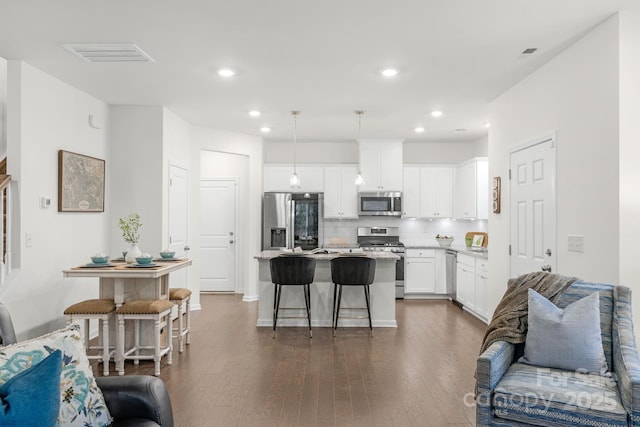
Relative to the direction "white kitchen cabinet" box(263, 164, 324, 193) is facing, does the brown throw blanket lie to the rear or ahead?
ahead

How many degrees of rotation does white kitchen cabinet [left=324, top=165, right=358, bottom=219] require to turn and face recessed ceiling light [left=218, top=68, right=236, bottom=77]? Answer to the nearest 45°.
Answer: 0° — it already faces it

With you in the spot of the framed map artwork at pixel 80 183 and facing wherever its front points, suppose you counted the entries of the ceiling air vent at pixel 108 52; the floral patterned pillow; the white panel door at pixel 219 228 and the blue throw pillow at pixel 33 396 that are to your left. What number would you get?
1

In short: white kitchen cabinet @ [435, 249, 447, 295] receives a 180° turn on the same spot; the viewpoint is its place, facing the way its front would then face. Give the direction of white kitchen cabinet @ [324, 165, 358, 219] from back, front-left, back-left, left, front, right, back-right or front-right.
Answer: left

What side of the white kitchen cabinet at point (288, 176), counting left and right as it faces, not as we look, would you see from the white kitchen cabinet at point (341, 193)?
left

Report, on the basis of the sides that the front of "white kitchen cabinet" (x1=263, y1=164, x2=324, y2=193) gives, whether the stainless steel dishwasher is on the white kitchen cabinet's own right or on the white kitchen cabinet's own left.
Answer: on the white kitchen cabinet's own left

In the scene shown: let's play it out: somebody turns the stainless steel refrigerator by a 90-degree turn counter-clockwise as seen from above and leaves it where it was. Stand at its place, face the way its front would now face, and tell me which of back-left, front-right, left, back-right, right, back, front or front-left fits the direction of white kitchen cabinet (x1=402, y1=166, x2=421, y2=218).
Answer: front

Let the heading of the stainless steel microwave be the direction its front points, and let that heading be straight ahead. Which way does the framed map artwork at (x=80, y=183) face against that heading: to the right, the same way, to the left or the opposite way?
to the left

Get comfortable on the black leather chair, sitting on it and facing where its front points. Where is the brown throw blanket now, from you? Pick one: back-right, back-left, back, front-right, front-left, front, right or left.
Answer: front-left

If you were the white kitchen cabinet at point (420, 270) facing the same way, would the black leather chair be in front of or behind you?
in front

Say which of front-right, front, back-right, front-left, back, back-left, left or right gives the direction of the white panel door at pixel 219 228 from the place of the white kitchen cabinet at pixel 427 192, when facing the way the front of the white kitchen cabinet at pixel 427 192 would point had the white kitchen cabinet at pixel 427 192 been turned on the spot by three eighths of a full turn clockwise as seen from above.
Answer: front-left

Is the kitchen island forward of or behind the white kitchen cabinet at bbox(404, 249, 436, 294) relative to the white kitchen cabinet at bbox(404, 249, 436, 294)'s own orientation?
forward
